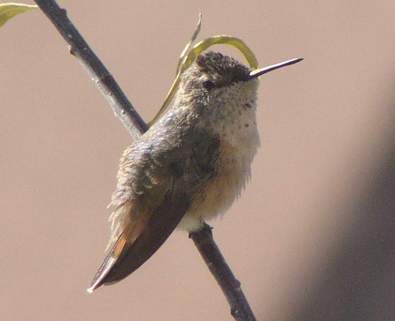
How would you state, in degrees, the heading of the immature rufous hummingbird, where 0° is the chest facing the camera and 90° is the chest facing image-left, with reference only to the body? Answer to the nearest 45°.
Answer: approximately 270°
